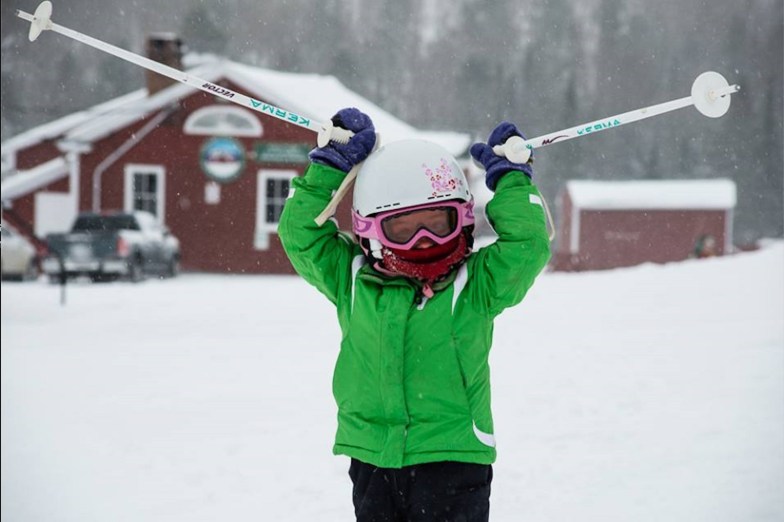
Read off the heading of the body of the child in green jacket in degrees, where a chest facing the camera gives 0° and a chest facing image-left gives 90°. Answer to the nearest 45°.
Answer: approximately 0°

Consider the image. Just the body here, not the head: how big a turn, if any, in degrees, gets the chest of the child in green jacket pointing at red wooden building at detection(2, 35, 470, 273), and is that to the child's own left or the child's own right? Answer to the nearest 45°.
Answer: approximately 180°

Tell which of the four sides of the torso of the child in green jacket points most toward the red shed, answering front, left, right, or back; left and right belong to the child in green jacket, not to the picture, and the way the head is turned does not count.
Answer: back
